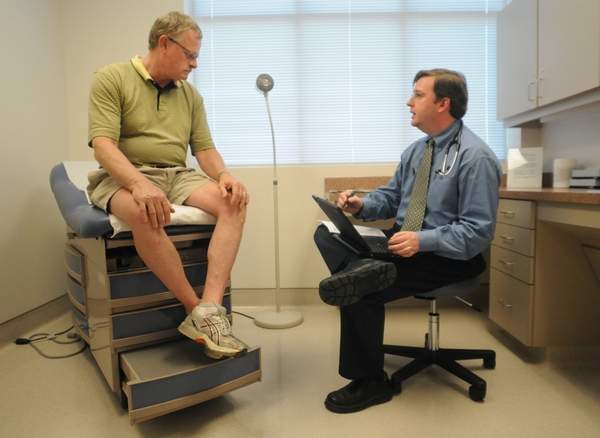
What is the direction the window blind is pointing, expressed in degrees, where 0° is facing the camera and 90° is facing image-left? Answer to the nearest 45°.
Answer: approximately 0°

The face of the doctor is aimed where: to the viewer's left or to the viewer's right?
to the viewer's left

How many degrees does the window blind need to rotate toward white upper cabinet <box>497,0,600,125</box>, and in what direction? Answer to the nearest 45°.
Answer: approximately 45° to its left

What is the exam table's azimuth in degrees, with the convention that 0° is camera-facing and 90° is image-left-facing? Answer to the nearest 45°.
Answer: approximately 315°

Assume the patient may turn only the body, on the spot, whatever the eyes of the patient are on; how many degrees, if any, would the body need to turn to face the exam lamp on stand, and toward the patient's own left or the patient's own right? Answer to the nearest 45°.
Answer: approximately 90° to the patient's own left
